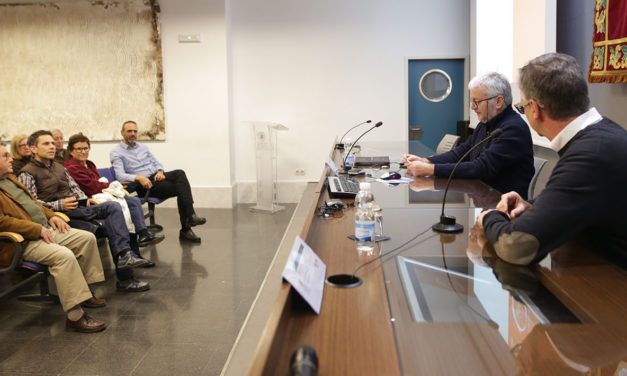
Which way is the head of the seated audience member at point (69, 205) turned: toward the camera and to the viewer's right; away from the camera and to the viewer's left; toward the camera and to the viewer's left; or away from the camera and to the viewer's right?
toward the camera and to the viewer's right

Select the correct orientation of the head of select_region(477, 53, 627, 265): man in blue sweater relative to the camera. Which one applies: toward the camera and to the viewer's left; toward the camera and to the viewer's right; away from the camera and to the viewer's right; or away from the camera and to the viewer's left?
away from the camera and to the viewer's left

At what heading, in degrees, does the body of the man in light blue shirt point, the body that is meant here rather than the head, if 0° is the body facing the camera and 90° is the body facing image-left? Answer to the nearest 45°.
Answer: approximately 315°

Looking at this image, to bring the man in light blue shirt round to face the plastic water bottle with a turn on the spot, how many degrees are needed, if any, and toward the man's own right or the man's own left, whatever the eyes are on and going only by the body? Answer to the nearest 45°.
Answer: approximately 45° to the man's own right

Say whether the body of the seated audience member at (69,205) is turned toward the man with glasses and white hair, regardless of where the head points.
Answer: yes

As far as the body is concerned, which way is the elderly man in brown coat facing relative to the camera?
to the viewer's right

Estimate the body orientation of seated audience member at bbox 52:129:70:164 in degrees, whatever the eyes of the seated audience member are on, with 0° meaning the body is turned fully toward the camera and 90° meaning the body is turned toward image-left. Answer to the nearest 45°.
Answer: approximately 315°

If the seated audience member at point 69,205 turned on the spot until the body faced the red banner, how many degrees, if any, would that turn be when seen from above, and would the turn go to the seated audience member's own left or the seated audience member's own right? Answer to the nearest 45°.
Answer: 0° — they already face it

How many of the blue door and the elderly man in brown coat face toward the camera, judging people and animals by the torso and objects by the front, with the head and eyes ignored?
1
